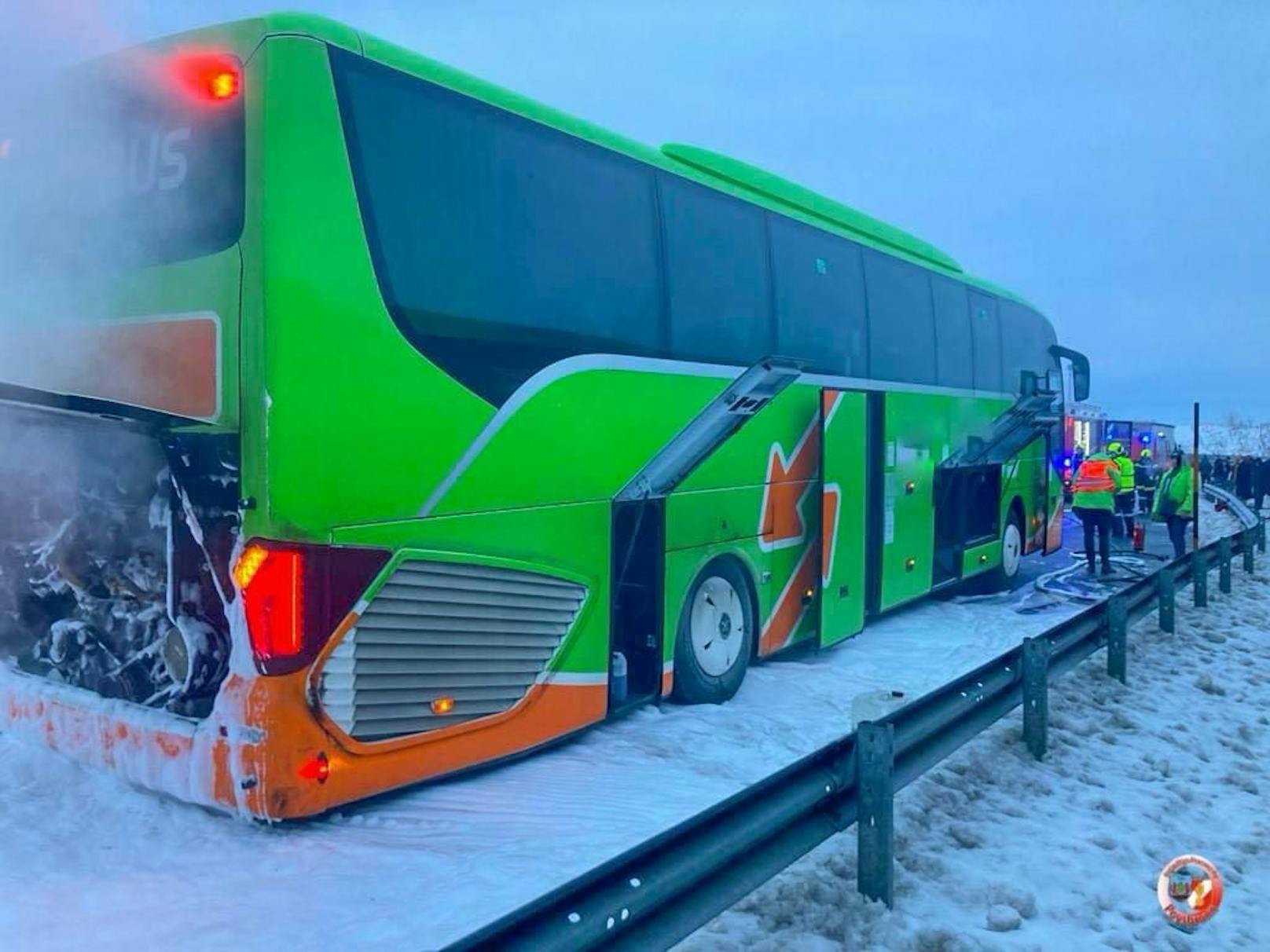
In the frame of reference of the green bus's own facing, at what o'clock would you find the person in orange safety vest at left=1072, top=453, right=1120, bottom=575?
The person in orange safety vest is roughly at 12 o'clock from the green bus.

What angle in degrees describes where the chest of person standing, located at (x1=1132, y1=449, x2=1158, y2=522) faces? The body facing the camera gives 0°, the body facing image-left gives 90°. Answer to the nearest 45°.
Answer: approximately 180°

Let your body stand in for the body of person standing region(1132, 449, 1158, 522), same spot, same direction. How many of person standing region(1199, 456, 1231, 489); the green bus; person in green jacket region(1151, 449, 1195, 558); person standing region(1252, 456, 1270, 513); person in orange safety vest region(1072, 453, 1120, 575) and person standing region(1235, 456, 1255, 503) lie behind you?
3

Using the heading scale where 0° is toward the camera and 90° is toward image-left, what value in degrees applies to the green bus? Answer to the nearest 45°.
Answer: approximately 225°

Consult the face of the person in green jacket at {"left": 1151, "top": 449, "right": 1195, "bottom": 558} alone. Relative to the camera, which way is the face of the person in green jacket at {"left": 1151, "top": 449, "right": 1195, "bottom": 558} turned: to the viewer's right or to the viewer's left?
to the viewer's left

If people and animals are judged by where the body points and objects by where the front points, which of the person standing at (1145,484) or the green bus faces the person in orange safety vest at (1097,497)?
the green bus

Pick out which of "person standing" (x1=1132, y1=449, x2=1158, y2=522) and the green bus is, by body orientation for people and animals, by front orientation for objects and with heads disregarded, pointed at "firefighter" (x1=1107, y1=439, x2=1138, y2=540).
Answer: the green bus

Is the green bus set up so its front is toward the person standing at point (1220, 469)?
yes

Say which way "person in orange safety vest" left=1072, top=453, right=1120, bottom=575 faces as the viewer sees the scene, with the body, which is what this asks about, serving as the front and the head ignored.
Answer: away from the camera
